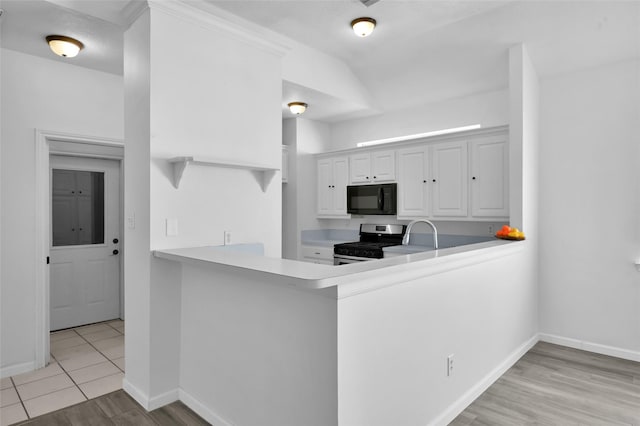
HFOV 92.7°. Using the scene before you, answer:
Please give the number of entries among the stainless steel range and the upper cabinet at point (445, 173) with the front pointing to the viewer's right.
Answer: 0

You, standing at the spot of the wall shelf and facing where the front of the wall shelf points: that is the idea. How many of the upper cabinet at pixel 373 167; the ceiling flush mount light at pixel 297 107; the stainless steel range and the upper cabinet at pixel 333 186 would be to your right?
0

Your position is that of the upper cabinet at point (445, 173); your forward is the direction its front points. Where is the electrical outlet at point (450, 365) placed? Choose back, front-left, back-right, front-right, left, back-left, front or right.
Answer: front-left

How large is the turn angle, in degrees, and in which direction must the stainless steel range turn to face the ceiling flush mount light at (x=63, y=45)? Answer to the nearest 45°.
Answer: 0° — it already faces it

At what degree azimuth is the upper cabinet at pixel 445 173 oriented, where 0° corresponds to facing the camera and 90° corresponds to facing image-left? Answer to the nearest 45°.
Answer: approximately 45°

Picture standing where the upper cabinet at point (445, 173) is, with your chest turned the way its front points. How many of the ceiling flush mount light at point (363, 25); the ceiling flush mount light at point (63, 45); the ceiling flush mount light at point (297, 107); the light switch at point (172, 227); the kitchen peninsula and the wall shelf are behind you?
0

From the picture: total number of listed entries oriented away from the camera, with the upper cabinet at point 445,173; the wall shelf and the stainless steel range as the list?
0

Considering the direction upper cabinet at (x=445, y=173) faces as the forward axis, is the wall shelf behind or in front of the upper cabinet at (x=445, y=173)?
in front

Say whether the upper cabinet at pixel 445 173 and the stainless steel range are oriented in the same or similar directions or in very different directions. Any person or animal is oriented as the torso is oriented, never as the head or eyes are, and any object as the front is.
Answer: same or similar directions

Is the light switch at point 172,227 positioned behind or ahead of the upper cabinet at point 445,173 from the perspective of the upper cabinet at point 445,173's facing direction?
ahead

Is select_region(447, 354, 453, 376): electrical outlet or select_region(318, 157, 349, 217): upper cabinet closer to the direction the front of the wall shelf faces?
the electrical outlet

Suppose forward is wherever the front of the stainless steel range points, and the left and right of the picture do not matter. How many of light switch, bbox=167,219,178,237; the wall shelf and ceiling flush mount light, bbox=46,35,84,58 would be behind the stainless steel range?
0

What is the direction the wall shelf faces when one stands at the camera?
facing the viewer and to the right of the viewer

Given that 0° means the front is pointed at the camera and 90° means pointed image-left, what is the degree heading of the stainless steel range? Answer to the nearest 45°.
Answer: approximately 45°

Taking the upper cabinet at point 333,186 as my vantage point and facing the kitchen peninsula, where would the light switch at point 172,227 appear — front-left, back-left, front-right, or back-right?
front-right
